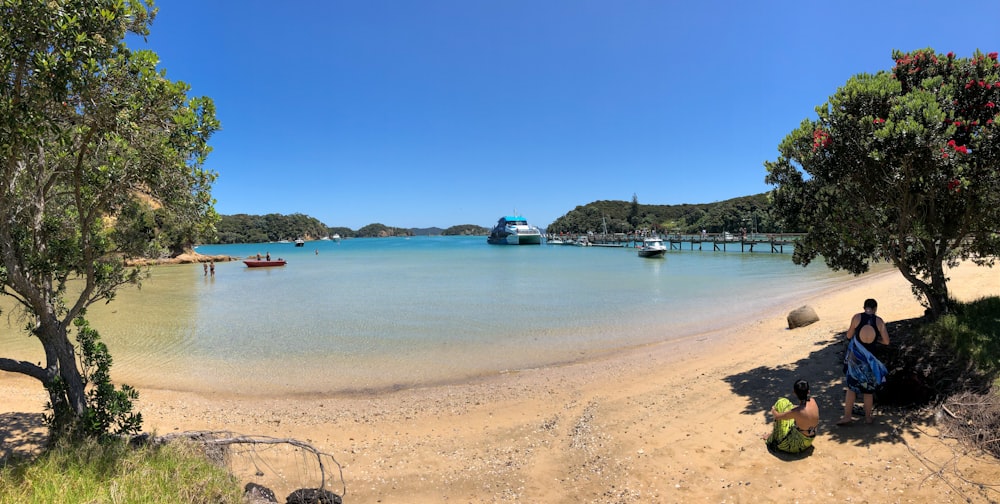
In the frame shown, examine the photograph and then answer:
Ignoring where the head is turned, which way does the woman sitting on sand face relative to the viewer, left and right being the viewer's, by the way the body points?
facing away from the viewer and to the left of the viewer

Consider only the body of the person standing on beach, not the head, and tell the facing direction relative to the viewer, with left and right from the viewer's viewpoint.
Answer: facing away from the viewer

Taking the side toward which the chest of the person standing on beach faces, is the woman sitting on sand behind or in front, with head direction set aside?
behind

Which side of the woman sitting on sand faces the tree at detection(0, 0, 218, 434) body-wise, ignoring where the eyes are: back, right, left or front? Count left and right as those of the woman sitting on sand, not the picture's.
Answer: left

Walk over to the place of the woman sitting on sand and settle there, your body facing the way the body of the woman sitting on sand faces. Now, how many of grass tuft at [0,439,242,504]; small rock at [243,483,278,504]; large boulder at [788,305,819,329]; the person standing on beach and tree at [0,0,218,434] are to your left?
3

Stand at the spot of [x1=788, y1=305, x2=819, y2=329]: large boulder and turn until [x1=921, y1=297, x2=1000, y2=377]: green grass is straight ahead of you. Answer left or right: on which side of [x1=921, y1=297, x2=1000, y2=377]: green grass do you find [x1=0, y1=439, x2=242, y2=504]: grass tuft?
right

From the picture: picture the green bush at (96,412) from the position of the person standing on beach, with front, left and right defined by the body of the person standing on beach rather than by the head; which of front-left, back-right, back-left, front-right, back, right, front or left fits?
back-left

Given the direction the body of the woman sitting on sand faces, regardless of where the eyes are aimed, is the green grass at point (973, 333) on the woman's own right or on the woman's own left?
on the woman's own right
